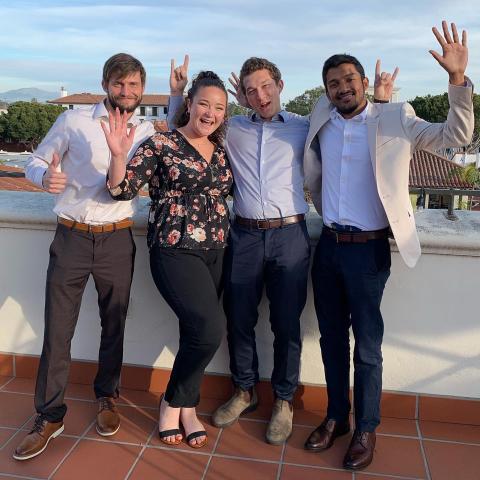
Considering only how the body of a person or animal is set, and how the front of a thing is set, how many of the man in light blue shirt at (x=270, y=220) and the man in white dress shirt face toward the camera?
2

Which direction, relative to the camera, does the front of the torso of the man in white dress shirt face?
toward the camera

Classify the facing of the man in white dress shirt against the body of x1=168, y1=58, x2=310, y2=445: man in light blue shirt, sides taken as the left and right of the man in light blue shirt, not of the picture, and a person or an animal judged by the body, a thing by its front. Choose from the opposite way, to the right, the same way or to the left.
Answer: the same way

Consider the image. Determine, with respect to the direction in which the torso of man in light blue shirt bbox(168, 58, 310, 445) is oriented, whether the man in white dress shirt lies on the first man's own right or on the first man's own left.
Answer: on the first man's own right

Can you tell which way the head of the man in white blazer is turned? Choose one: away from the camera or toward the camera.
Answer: toward the camera

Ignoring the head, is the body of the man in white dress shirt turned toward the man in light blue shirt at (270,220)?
no

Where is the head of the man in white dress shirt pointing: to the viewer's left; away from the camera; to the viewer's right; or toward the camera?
toward the camera

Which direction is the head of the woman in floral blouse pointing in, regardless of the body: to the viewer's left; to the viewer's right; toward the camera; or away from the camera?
toward the camera

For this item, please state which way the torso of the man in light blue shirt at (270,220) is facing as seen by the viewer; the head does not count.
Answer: toward the camera
